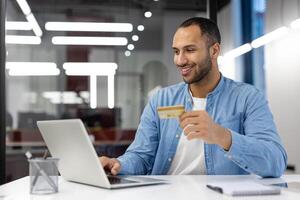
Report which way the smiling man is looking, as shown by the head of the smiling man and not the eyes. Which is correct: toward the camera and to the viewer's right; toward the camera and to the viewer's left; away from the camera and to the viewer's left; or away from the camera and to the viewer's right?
toward the camera and to the viewer's left

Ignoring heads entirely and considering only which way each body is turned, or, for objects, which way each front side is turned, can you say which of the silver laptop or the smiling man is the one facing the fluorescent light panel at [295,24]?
the silver laptop

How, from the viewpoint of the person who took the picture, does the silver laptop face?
facing away from the viewer and to the right of the viewer

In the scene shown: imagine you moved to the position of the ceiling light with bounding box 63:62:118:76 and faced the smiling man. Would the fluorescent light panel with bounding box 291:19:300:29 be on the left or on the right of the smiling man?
left

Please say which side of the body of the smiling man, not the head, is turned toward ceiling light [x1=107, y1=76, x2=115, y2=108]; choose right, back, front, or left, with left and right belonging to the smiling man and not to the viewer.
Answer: right

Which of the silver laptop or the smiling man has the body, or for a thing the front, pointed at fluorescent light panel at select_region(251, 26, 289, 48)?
the silver laptop

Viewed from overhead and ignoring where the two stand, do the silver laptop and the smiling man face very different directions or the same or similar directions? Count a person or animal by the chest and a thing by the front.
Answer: very different directions

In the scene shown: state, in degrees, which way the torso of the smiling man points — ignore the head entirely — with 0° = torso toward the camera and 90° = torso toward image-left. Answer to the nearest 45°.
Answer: approximately 45°

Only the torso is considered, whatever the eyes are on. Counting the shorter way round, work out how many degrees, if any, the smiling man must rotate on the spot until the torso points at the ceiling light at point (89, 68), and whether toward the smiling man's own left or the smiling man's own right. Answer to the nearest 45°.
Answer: approximately 90° to the smiling man's own right

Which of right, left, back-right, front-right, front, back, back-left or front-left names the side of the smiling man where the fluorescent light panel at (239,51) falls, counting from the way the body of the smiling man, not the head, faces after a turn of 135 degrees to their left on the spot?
left

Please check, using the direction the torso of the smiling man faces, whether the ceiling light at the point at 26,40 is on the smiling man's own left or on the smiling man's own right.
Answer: on the smiling man's own right

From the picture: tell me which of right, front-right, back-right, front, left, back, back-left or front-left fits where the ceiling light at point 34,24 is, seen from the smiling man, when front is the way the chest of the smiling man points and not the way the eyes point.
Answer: right

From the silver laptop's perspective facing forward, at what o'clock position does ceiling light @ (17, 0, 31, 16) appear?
The ceiling light is roughly at 10 o'clock from the silver laptop.

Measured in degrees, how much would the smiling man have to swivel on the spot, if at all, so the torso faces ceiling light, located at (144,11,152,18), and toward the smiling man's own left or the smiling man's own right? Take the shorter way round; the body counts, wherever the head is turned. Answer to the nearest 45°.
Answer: approximately 135° to the smiling man's own right

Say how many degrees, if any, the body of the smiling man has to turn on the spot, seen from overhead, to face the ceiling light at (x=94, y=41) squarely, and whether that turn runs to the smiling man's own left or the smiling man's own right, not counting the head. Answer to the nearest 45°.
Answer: approximately 90° to the smiling man's own right

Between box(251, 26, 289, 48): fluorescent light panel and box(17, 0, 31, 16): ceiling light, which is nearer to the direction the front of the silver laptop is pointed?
the fluorescent light panel
